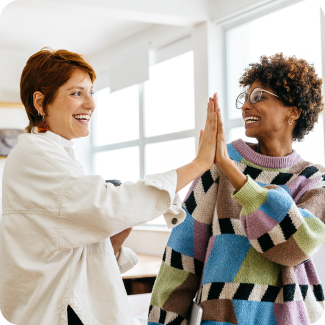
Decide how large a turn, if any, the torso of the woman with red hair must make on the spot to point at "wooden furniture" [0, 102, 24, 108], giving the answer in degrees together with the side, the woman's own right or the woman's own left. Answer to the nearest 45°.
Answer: approximately 90° to the woman's own left

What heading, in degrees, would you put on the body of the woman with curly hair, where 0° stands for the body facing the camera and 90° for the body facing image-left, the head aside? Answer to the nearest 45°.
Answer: approximately 45°

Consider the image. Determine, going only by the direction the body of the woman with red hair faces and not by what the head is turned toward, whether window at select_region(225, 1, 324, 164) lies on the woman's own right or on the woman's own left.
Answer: on the woman's own left

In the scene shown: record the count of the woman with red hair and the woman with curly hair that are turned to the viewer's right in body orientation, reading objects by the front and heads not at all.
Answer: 1

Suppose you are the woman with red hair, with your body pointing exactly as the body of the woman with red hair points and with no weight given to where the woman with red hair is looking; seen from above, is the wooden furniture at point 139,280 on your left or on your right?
on your left

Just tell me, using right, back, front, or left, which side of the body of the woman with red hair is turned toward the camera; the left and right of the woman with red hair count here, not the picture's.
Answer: right
